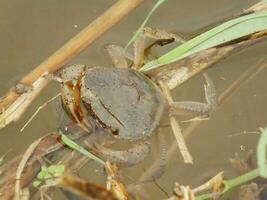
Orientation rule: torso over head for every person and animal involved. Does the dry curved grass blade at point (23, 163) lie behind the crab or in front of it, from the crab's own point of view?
in front

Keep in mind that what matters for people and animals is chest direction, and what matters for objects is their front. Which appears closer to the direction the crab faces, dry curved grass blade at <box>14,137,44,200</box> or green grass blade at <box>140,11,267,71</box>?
the dry curved grass blade

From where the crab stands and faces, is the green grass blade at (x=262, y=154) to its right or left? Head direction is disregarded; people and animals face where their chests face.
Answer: on its left

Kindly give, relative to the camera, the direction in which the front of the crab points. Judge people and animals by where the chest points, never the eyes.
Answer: facing the viewer and to the left of the viewer
